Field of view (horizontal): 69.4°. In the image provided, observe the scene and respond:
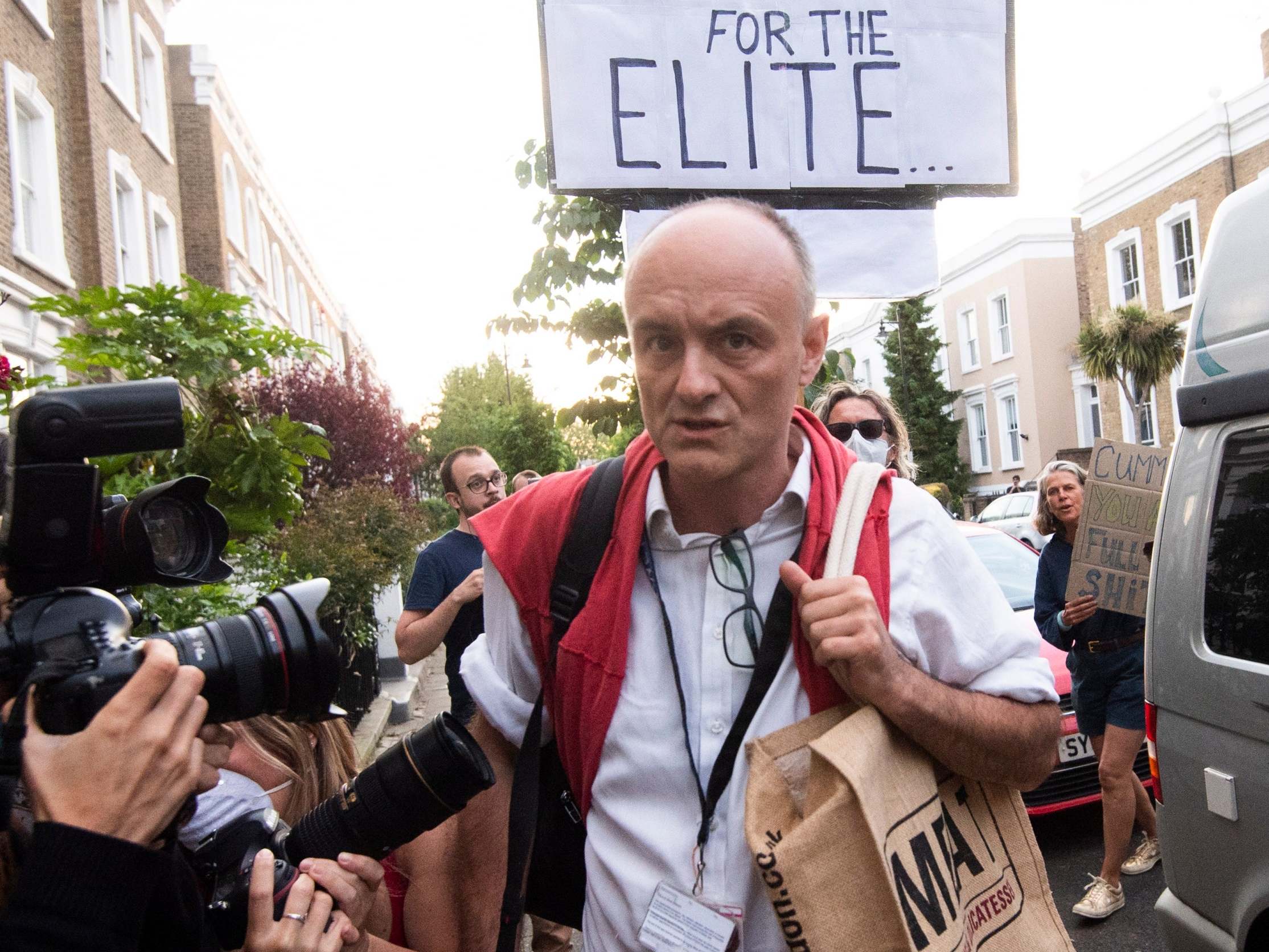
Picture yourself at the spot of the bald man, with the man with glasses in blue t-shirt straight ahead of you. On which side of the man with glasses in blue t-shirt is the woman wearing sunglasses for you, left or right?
right

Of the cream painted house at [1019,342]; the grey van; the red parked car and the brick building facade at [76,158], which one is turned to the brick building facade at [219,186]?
the cream painted house

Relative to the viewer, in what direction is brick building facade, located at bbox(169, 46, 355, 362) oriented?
to the viewer's right

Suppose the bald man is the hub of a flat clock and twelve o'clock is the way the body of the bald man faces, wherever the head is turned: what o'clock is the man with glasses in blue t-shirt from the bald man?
The man with glasses in blue t-shirt is roughly at 5 o'clock from the bald man.

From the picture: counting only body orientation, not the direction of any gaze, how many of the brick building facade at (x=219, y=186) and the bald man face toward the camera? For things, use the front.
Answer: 1

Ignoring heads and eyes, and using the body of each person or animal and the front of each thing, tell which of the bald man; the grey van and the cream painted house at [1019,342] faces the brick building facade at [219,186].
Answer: the cream painted house

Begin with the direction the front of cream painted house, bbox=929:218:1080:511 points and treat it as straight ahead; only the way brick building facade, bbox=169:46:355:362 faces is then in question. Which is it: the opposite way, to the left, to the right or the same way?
the opposite way
